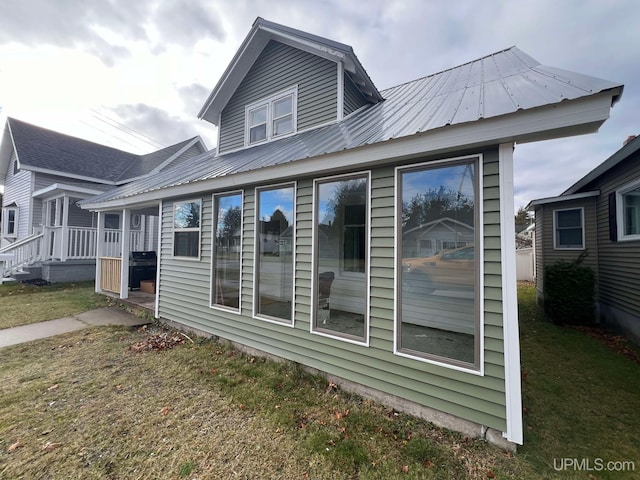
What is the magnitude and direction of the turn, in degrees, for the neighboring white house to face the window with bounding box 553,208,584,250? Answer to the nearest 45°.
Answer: approximately 90° to its left

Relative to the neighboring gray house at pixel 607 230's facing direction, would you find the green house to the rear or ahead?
ahead

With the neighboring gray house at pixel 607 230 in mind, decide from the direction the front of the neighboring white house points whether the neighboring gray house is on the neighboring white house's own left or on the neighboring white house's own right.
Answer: on the neighboring white house's own left

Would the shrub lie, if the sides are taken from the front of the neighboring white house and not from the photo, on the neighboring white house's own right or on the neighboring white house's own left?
on the neighboring white house's own left

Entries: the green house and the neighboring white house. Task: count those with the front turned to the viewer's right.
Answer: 0

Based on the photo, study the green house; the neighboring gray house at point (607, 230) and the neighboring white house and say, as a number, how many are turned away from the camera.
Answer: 0

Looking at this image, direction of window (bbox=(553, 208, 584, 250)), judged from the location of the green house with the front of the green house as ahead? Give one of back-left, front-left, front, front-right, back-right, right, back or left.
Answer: back

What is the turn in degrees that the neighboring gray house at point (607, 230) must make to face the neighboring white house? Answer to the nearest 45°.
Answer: approximately 90° to its right

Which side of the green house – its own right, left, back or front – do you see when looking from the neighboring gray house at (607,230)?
left

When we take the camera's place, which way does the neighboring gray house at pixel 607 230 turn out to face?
facing the viewer and to the left of the viewer
